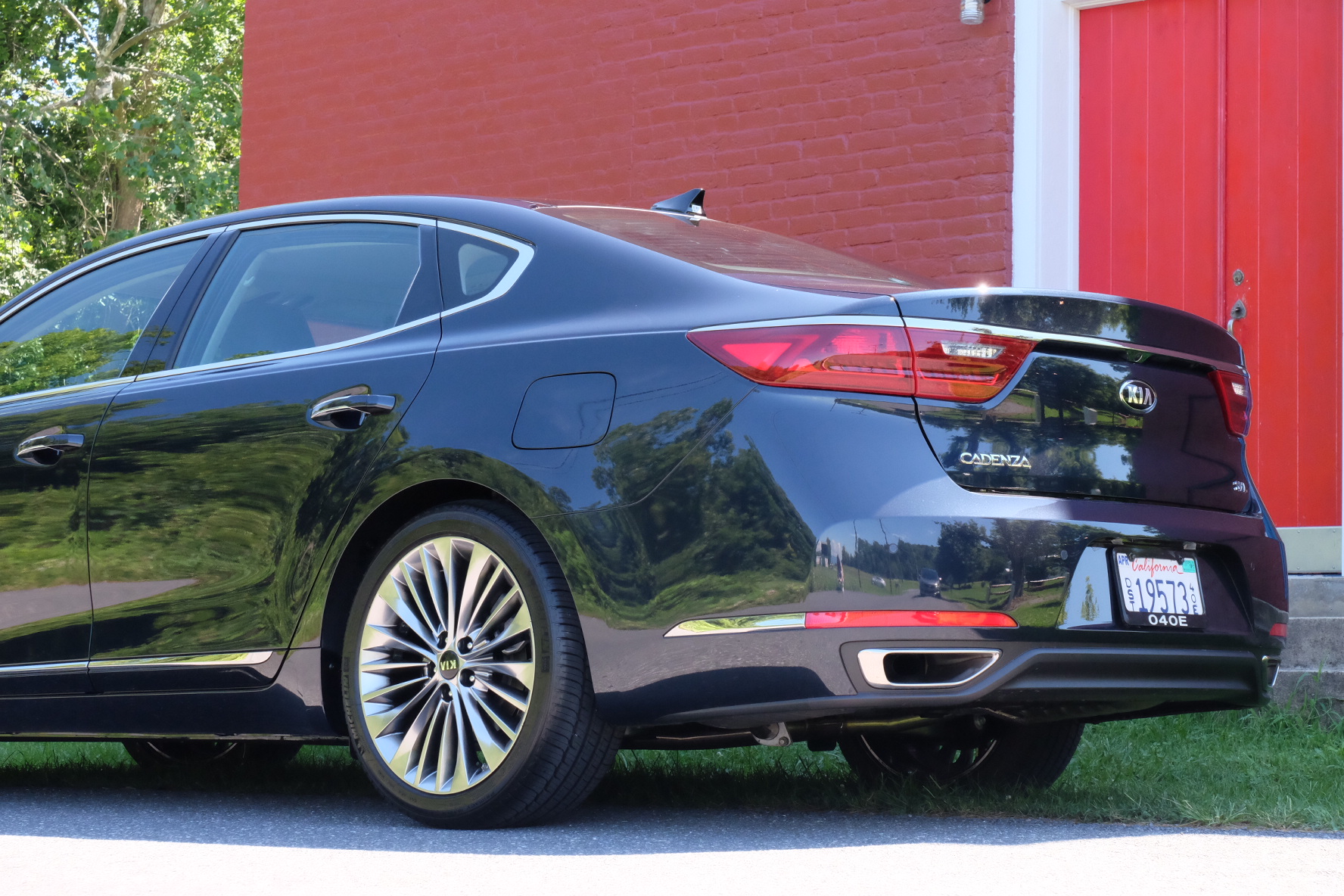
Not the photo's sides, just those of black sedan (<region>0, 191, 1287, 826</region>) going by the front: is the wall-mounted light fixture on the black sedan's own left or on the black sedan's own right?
on the black sedan's own right

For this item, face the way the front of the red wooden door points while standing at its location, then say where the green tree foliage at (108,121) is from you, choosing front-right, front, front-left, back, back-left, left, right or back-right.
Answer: back-right

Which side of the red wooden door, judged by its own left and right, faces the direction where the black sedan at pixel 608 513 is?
front

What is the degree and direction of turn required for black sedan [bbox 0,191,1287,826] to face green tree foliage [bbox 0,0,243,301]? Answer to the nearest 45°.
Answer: approximately 45° to its right

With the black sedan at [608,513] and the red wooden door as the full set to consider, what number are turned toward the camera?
1

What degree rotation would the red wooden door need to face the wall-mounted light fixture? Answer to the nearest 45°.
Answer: approximately 90° to its right

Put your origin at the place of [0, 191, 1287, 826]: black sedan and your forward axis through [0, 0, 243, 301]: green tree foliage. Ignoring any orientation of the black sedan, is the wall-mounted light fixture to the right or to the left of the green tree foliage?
right

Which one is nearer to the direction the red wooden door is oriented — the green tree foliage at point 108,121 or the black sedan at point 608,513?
the black sedan

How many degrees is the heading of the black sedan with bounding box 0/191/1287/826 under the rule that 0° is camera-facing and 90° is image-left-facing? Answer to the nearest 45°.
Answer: approximately 135°

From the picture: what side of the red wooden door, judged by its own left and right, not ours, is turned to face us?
front
